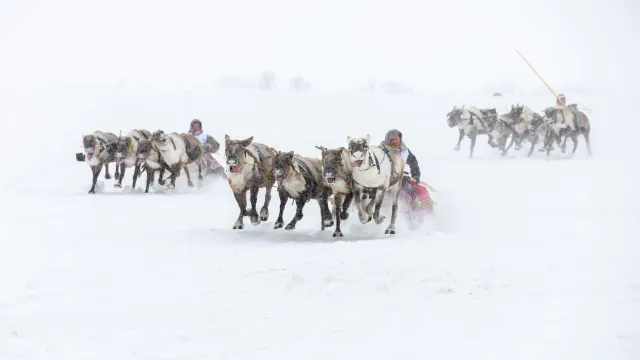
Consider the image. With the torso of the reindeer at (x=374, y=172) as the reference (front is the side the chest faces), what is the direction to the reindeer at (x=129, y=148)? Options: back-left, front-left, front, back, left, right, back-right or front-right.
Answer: right

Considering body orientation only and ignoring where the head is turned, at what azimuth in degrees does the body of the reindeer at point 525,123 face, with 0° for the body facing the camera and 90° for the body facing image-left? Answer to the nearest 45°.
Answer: approximately 45°

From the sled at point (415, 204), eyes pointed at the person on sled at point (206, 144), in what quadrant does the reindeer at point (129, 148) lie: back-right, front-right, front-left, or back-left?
front-left

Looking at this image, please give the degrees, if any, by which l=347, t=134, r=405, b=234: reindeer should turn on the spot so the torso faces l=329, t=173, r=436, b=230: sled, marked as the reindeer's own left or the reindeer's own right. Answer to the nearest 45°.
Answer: approximately 180°

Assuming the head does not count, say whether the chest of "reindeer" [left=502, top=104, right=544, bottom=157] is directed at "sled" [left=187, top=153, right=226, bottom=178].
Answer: yes

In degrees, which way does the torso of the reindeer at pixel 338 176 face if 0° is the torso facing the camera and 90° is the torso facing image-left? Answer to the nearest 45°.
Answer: approximately 45°

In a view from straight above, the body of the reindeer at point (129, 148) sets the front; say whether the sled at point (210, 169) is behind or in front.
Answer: behind

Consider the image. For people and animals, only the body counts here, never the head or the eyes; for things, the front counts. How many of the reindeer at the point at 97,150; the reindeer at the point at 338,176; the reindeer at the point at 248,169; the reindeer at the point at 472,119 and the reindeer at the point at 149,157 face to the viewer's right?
0

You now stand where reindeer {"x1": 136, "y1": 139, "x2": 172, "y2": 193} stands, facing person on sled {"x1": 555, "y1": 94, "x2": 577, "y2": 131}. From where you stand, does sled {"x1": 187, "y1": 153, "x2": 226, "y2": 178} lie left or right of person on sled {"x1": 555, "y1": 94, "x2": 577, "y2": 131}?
left

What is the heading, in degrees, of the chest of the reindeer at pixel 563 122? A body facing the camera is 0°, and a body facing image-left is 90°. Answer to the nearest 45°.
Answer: approximately 45°

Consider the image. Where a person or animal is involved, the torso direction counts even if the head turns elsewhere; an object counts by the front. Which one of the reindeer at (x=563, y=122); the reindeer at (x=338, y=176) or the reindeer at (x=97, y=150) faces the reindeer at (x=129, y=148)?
the reindeer at (x=563, y=122)

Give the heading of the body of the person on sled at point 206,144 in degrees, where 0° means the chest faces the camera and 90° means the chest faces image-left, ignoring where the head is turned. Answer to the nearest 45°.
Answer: approximately 45°

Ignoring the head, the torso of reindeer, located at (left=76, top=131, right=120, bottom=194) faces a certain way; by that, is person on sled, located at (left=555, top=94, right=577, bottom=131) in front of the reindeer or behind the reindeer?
behind

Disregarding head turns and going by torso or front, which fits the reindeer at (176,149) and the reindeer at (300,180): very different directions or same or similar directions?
same or similar directions

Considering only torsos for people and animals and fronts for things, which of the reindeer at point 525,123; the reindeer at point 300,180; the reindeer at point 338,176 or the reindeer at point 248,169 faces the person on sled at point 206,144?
the reindeer at point 525,123

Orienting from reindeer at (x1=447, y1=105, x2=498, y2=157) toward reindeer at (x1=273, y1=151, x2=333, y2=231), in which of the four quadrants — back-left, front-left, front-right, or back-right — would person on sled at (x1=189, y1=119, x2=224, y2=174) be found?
front-right

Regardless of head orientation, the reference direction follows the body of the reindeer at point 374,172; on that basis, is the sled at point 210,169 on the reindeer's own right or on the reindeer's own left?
on the reindeer's own right

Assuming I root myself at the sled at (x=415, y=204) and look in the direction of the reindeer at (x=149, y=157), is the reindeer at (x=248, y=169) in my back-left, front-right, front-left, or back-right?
front-left

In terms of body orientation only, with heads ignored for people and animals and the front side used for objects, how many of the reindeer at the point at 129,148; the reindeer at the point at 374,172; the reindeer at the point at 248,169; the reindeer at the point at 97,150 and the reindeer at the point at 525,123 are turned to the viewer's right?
0
